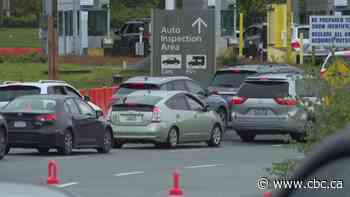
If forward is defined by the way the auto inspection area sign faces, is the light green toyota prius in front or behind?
in front

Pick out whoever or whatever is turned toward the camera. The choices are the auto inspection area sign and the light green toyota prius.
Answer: the auto inspection area sign

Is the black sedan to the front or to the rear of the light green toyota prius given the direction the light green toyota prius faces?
to the rear

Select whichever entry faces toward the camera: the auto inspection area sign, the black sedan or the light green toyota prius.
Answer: the auto inspection area sign

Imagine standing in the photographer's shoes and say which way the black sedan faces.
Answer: facing away from the viewer and to the right of the viewer

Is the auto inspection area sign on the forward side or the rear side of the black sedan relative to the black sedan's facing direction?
on the forward side

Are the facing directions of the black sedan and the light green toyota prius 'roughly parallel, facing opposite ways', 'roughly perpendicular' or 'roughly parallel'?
roughly parallel

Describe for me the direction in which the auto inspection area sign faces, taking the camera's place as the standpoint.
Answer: facing the viewer

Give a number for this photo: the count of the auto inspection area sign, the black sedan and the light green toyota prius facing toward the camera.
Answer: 1

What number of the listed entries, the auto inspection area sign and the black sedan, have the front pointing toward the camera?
1

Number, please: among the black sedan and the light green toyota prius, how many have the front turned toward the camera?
0

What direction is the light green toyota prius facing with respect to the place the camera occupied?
facing away from the viewer and to the right of the viewer

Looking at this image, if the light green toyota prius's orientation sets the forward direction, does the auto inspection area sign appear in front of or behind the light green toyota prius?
in front
